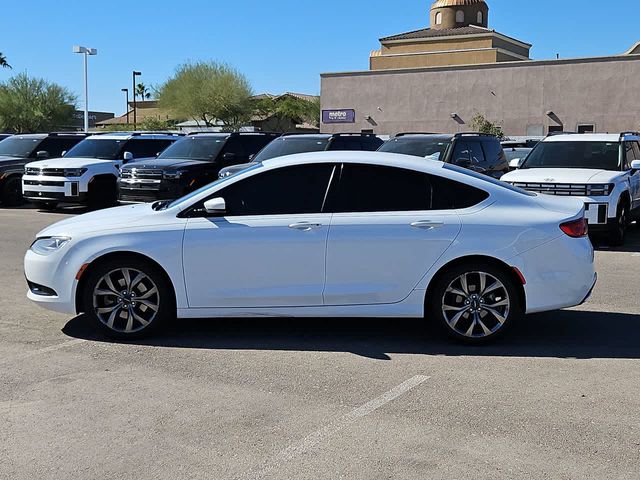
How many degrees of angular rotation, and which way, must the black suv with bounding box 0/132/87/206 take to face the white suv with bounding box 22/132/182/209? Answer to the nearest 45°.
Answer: approximately 45° to its left

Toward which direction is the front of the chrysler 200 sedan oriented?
to the viewer's left

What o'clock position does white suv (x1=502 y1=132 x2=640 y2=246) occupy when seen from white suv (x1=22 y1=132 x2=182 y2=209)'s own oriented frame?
white suv (x1=502 y1=132 x2=640 y2=246) is roughly at 9 o'clock from white suv (x1=22 y1=132 x2=182 y2=209).

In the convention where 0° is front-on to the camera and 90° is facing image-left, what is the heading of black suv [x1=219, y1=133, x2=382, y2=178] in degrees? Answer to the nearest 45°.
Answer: approximately 45°

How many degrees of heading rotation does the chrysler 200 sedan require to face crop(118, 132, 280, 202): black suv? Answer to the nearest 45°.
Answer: approximately 90° to its right

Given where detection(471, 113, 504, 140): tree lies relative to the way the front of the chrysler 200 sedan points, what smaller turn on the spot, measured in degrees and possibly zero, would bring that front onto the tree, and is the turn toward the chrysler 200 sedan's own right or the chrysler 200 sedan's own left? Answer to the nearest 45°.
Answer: approximately 90° to the chrysler 200 sedan's own right

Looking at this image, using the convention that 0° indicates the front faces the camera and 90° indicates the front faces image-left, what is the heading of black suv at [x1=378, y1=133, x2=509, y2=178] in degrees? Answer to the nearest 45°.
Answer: approximately 45°

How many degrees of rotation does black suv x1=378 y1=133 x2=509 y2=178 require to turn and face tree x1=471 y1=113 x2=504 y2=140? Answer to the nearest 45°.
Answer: approximately 135° to its right
